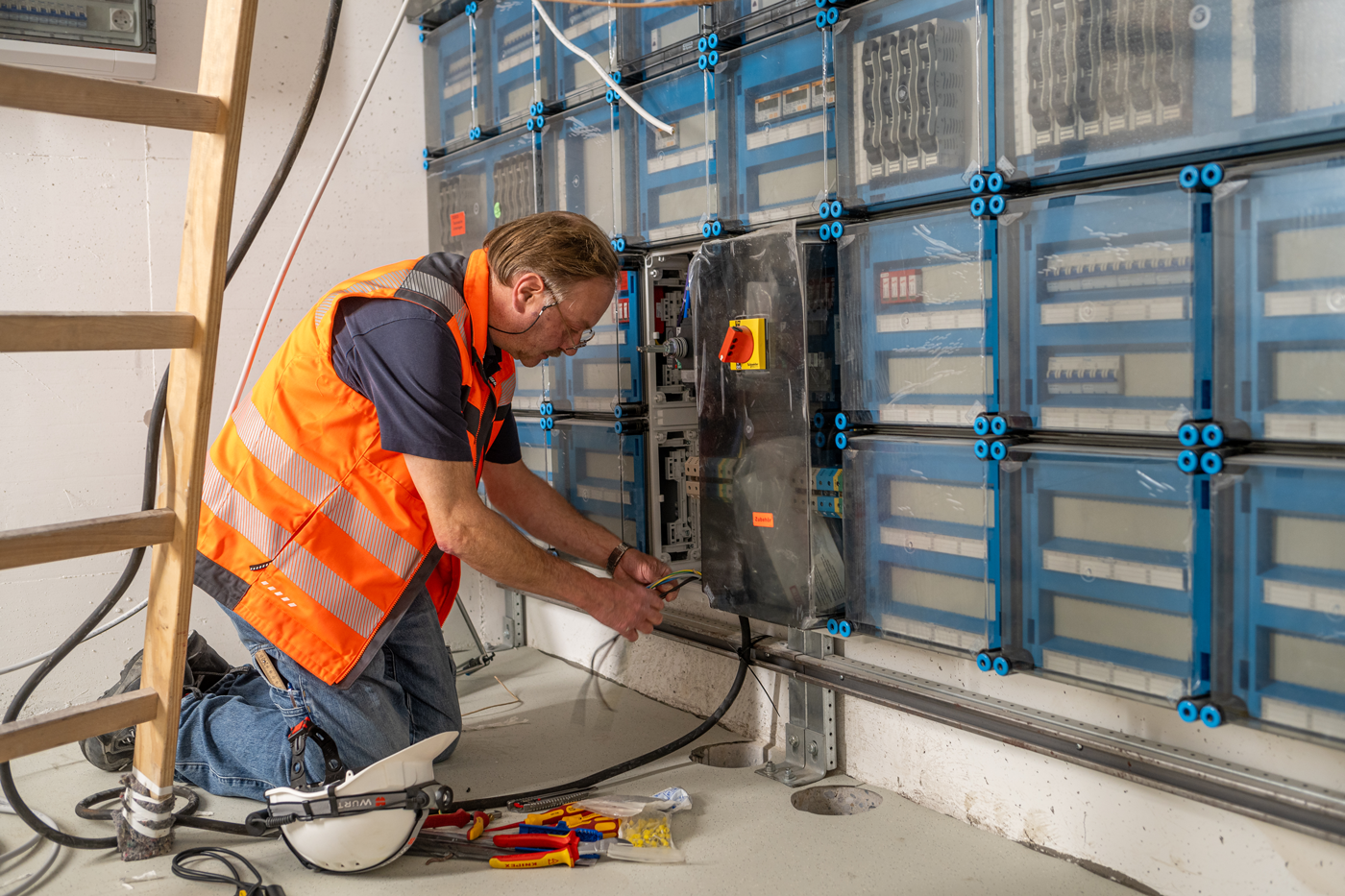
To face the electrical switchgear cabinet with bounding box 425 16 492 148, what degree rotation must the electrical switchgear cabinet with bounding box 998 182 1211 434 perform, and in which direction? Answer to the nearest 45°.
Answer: approximately 90° to its right

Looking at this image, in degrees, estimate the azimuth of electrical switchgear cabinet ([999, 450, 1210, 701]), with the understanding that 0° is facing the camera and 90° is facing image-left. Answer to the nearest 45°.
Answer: approximately 45°

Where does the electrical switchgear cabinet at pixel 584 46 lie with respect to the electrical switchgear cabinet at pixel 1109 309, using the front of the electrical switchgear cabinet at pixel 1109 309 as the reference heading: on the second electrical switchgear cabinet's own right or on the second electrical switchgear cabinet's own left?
on the second electrical switchgear cabinet's own right

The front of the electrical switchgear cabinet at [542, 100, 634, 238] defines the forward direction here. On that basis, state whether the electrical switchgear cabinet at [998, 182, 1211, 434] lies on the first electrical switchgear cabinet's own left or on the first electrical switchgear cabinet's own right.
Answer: on the first electrical switchgear cabinet's own left

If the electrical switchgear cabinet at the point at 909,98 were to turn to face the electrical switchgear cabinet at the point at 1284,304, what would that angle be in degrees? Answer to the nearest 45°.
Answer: approximately 90° to its left

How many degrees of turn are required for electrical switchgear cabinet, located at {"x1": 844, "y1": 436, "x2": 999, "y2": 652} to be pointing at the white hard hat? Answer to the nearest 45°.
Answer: approximately 45° to its right

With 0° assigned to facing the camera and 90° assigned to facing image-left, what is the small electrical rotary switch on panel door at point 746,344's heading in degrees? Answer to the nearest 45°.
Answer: approximately 45°

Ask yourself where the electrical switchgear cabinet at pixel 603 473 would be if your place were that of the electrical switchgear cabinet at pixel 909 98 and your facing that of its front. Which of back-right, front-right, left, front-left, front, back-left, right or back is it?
right

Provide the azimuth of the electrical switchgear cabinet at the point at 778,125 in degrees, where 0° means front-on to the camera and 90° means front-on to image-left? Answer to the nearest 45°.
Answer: approximately 45°

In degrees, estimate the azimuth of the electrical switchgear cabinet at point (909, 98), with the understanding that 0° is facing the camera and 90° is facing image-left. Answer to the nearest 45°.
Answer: approximately 45°
